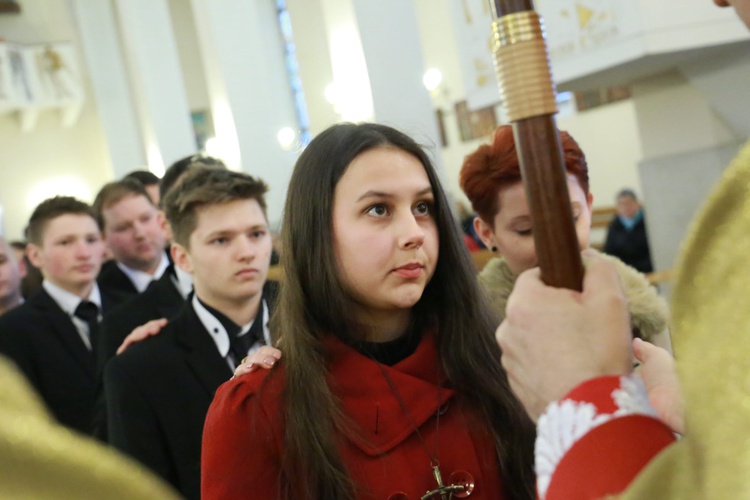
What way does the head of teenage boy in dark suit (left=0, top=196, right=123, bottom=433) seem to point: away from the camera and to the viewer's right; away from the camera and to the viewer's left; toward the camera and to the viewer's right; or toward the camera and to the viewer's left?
toward the camera and to the viewer's right

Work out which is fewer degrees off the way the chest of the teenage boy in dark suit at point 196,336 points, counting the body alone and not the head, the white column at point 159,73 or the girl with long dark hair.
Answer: the girl with long dark hair

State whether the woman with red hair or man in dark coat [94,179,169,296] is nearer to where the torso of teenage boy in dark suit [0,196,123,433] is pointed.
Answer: the woman with red hair

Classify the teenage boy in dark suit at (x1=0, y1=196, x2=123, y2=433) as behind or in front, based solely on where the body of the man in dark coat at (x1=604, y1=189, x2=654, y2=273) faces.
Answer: in front

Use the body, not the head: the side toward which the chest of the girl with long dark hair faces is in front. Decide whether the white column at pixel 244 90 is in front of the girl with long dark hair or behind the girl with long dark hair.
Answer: behind

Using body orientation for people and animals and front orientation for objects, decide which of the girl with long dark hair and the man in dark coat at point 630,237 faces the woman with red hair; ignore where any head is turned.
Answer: the man in dark coat

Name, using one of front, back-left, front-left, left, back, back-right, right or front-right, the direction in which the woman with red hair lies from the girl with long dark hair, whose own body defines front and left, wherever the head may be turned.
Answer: left

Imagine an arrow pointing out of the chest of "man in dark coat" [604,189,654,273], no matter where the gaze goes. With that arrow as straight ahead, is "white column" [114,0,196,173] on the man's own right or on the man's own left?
on the man's own right
